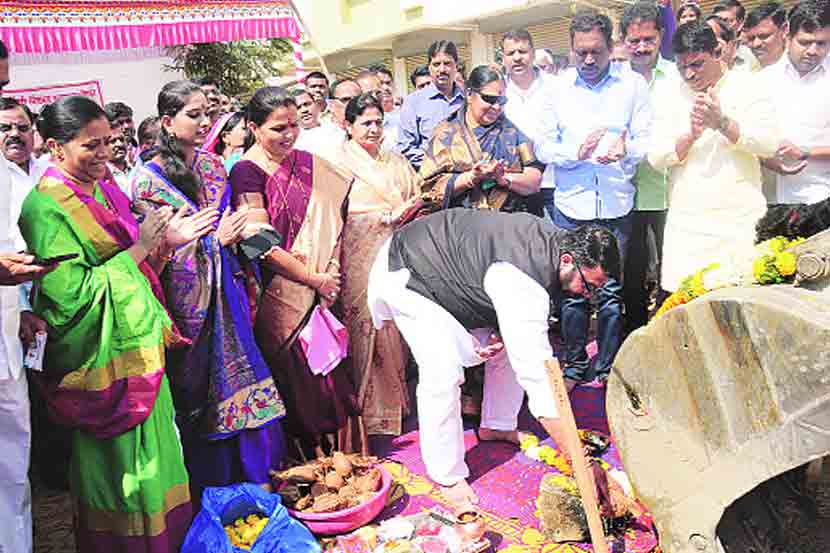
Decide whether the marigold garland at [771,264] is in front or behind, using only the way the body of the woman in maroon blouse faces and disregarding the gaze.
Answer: in front

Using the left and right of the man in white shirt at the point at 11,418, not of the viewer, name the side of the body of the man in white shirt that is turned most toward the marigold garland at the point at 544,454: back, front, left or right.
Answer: front

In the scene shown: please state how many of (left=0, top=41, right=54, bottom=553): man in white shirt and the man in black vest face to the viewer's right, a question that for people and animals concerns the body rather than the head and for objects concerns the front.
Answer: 2

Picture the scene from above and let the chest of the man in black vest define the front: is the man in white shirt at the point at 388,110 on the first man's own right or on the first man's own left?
on the first man's own left

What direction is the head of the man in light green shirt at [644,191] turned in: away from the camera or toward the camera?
toward the camera

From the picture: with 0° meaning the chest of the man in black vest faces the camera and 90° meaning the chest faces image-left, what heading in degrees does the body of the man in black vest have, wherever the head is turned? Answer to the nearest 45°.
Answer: approximately 270°

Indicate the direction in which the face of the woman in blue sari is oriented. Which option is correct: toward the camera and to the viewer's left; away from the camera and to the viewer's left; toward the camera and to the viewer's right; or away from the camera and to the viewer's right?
toward the camera and to the viewer's right

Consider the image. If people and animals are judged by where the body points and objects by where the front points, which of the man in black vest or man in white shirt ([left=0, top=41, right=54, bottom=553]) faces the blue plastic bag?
the man in white shirt

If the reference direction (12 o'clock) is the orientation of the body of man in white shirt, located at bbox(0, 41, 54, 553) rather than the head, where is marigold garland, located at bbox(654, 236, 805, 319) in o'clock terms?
The marigold garland is roughly at 1 o'clock from the man in white shirt.

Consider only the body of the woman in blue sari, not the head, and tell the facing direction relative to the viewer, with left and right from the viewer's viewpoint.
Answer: facing the viewer and to the right of the viewer

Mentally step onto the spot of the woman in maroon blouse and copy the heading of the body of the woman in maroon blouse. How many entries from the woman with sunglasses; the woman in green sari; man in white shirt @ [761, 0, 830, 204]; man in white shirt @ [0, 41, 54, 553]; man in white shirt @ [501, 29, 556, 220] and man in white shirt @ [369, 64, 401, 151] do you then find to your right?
2

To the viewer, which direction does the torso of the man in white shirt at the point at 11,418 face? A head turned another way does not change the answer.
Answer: to the viewer's right

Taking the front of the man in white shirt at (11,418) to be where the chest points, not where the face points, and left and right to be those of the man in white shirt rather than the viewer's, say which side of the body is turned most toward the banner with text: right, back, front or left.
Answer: left

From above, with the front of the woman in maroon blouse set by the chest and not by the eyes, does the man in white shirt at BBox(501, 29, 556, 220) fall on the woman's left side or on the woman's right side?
on the woman's left side

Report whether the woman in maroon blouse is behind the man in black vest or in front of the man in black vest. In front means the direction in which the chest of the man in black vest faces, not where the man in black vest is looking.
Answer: behind

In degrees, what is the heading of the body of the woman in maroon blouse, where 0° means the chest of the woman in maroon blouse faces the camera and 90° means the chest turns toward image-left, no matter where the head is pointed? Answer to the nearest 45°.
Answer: approximately 315°
